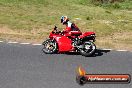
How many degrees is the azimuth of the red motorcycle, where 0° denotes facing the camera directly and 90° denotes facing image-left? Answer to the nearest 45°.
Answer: approximately 90°
